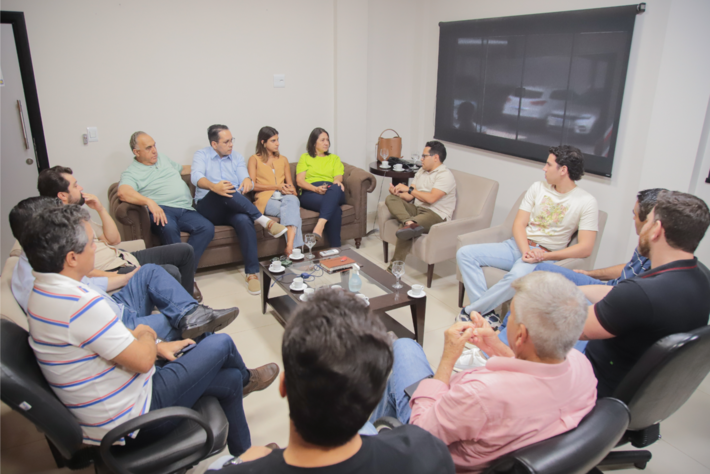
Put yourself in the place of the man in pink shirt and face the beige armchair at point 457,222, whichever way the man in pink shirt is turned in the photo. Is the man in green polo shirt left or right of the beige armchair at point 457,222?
left

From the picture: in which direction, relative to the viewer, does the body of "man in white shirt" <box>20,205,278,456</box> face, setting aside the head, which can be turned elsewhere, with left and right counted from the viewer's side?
facing away from the viewer and to the right of the viewer

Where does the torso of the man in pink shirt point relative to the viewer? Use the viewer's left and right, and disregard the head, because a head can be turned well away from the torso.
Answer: facing away from the viewer and to the left of the viewer

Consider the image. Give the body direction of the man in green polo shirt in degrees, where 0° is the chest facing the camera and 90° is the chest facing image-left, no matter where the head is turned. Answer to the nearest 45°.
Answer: approximately 315°

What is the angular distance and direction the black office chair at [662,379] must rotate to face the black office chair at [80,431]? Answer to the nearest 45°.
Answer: approximately 90° to its left

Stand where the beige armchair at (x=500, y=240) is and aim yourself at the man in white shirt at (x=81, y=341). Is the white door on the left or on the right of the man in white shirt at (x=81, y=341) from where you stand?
right

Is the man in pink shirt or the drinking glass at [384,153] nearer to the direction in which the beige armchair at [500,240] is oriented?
the man in pink shirt

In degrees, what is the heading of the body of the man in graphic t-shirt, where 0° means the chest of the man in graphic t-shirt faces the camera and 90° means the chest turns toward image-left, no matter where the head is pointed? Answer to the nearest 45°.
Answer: approximately 45°

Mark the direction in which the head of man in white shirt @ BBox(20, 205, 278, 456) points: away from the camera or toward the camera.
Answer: away from the camera

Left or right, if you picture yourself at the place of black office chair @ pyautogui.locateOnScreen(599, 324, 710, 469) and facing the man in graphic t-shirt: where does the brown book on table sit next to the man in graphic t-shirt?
left

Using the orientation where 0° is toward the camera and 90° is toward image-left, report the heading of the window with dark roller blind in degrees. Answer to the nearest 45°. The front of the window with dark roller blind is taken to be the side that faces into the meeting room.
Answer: approximately 45°

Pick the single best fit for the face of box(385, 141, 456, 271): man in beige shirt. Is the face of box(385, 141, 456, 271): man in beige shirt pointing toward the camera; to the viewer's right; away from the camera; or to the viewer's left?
to the viewer's left

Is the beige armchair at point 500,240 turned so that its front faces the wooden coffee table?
yes

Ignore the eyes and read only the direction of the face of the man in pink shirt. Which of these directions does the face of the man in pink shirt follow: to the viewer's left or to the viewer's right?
to the viewer's left
